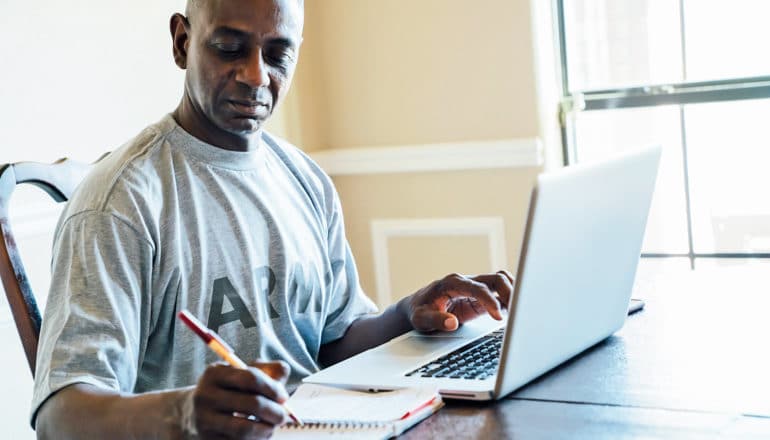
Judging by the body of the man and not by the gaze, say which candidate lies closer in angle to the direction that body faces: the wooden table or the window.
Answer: the wooden table

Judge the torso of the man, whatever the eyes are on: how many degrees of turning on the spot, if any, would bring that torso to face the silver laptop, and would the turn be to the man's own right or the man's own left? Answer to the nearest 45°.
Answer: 0° — they already face it

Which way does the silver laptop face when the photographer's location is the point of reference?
facing away from the viewer and to the left of the viewer

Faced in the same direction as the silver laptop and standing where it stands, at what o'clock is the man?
The man is roughly at 11 o'clock from the silver laptop.

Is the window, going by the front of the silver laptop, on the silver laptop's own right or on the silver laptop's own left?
on the silver laptop's own right

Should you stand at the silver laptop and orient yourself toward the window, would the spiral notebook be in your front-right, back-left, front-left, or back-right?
back-left

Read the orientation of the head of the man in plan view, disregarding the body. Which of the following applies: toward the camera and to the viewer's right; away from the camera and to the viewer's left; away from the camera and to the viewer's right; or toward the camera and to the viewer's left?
toward the camera and to the viewer's right

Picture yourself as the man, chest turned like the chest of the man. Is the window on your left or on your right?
on your left

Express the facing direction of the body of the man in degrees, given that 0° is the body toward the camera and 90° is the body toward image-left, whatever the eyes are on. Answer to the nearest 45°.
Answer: approximately 315°
